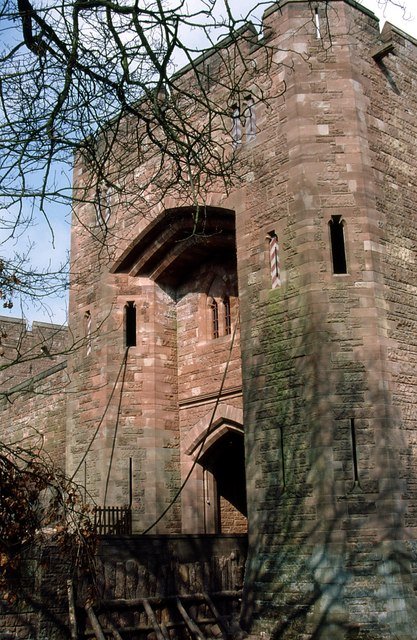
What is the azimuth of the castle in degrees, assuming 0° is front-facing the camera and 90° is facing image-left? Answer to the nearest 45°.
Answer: approximately 45°
